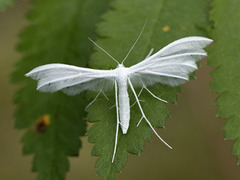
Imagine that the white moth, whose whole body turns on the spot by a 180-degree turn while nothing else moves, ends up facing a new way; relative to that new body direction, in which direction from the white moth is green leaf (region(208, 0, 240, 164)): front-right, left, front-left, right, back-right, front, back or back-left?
left

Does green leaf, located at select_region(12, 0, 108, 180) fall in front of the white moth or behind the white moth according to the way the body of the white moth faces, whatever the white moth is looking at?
in front

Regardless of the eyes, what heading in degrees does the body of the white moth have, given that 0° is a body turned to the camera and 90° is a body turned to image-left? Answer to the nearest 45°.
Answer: approximately 180°
